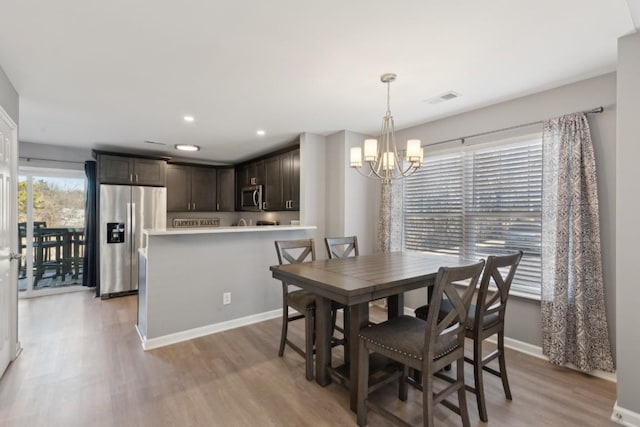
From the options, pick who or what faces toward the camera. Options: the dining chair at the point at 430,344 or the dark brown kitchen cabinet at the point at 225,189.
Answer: the dark brown kitchen cabinet

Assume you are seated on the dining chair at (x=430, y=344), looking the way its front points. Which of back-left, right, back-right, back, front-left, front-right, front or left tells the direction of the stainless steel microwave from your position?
front

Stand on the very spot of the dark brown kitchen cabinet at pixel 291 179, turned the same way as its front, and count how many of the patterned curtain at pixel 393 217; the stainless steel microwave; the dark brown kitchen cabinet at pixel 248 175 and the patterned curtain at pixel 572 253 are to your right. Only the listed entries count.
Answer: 2

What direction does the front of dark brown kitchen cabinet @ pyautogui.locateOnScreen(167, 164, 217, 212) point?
toward the camera

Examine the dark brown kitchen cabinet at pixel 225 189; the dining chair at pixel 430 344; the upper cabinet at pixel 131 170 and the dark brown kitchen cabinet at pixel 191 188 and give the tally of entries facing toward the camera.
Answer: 3

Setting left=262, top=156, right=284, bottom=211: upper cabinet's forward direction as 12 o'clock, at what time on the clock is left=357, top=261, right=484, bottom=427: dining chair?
The dining chair is roughly at 10 o'clock from the upper cabinet.

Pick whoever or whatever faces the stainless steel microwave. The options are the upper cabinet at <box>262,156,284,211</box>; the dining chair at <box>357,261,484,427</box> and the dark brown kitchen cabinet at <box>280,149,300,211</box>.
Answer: the dining chair

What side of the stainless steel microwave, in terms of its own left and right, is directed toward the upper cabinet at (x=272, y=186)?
left

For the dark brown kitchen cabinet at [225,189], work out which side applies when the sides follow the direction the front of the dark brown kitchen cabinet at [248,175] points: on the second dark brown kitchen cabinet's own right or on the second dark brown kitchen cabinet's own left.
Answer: on the second dark brown kitchen cabinet's own right

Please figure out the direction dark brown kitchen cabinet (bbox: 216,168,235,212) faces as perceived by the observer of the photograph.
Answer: facing the viewer

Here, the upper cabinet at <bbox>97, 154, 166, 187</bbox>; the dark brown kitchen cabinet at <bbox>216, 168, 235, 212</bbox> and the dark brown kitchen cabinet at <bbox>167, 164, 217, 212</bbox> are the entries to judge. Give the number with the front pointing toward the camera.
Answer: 3

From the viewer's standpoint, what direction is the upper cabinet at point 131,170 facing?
toward the camera

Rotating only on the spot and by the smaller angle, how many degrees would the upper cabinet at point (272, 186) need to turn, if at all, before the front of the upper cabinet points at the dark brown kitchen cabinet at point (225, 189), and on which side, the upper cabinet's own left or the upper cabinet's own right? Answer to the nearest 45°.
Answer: approximately 90° to the upper cabinet's own right

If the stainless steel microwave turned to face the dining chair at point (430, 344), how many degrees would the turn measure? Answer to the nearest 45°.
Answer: approximately 45° to its left

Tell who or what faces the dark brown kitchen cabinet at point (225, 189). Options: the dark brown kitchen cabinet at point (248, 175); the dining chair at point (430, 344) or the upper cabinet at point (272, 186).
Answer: the dining chair

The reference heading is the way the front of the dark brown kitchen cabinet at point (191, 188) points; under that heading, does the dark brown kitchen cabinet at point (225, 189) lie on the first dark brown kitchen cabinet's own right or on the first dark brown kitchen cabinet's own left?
on the first dark brown kitchen cabinet's own left

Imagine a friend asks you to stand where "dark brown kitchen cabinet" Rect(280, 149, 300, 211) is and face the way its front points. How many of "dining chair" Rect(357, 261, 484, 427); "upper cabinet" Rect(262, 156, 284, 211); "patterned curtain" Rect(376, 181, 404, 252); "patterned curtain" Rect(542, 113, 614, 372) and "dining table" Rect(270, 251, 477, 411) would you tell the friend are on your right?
1

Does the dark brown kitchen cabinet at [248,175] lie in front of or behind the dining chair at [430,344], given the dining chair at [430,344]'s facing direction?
in front

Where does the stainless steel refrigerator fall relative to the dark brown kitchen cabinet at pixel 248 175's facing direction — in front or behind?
in front
